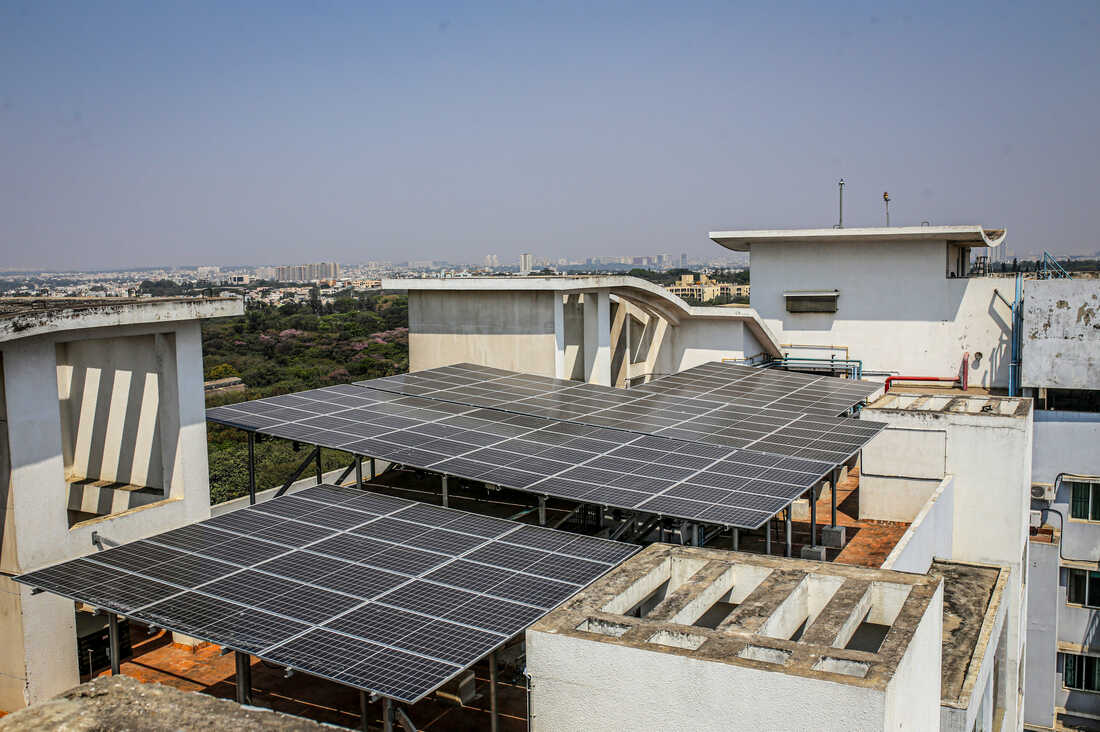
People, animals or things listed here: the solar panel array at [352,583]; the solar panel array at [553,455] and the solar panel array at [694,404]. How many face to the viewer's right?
0

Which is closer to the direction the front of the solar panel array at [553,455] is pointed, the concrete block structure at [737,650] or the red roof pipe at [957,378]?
the concrete block structure

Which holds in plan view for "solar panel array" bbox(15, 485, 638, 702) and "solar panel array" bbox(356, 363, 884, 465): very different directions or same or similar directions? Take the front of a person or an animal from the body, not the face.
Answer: same or similar directions

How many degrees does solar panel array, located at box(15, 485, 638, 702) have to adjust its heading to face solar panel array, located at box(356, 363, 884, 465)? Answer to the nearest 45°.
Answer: approximately 180°

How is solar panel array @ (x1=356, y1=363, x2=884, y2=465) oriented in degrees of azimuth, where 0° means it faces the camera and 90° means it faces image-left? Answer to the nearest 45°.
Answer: approximately 45°

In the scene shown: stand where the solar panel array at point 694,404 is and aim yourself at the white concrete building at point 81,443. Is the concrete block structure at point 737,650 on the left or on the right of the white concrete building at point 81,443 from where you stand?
left

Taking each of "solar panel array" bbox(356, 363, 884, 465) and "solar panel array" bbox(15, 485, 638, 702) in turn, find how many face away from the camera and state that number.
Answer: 0

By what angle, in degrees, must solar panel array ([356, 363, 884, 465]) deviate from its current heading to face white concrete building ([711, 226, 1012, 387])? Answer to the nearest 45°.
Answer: approximately 180°

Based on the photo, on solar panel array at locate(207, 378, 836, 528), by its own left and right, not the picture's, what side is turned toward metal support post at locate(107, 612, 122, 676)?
front

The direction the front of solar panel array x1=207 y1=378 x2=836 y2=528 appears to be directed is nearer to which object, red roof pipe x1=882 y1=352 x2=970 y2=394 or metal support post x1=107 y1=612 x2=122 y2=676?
the metal support post

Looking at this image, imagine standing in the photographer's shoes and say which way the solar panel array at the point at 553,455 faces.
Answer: facing the viewer and to the left of the viewer
